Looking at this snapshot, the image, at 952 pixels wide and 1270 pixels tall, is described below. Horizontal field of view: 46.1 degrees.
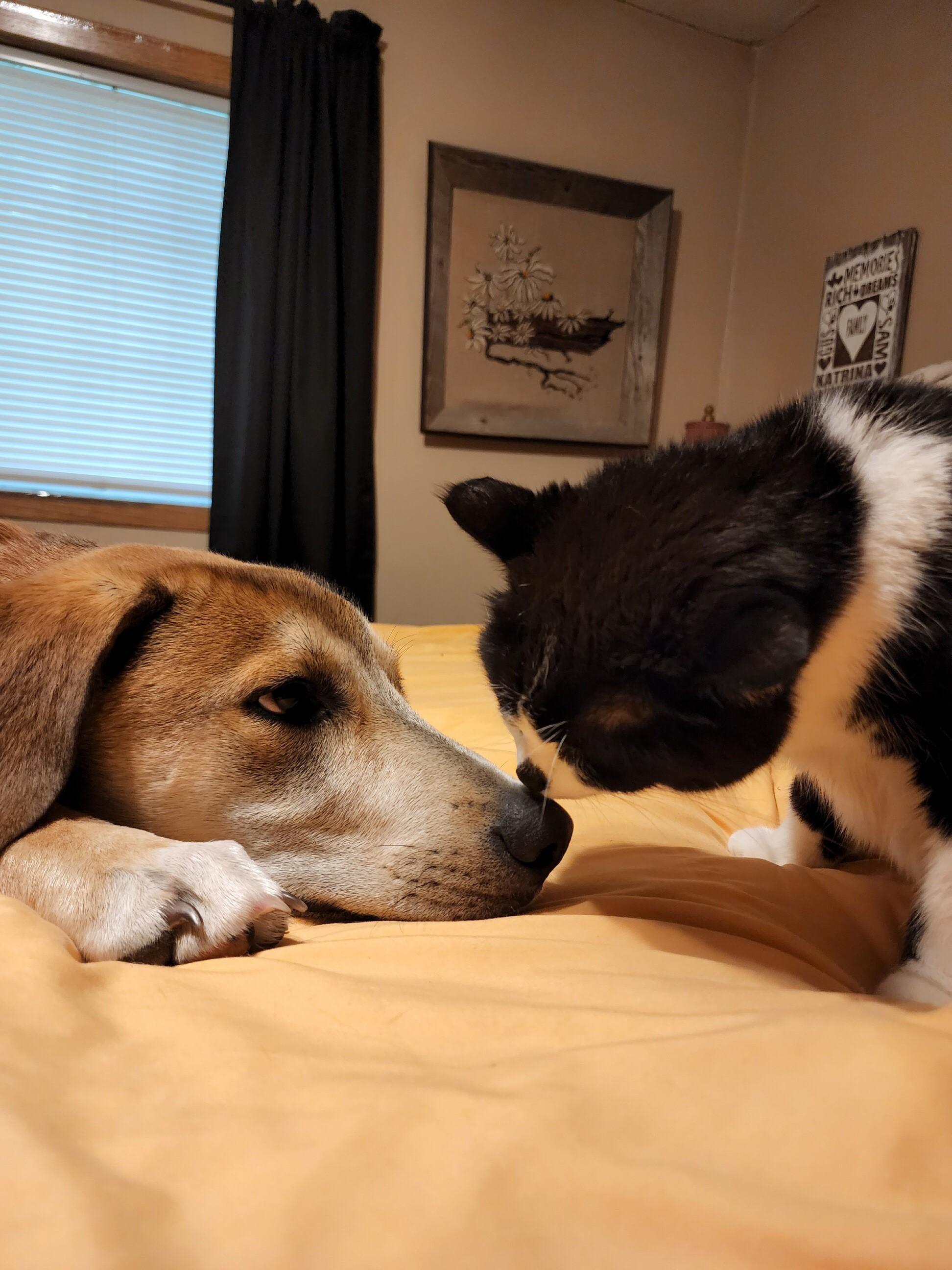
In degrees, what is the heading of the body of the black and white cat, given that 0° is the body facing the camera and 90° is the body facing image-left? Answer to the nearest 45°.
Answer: approximately 90°

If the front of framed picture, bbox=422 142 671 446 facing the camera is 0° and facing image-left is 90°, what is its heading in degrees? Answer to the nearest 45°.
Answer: approximately 315°

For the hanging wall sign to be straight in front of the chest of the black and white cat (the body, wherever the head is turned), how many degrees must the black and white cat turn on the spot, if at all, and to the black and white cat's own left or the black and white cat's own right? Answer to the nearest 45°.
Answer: approximately 90° to the black and white cat's own right

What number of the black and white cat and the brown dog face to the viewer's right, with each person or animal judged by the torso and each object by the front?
1

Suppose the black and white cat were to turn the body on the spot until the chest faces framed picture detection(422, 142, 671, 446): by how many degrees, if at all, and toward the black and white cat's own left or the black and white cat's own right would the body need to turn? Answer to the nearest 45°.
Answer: approximately 90° to the black and white cat's own right

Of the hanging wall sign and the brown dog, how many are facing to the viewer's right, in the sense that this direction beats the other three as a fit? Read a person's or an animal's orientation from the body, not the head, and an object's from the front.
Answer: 1

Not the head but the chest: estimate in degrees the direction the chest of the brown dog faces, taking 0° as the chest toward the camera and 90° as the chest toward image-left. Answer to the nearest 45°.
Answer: approximately 270°

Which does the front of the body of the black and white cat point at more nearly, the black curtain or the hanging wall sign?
the black curtain
